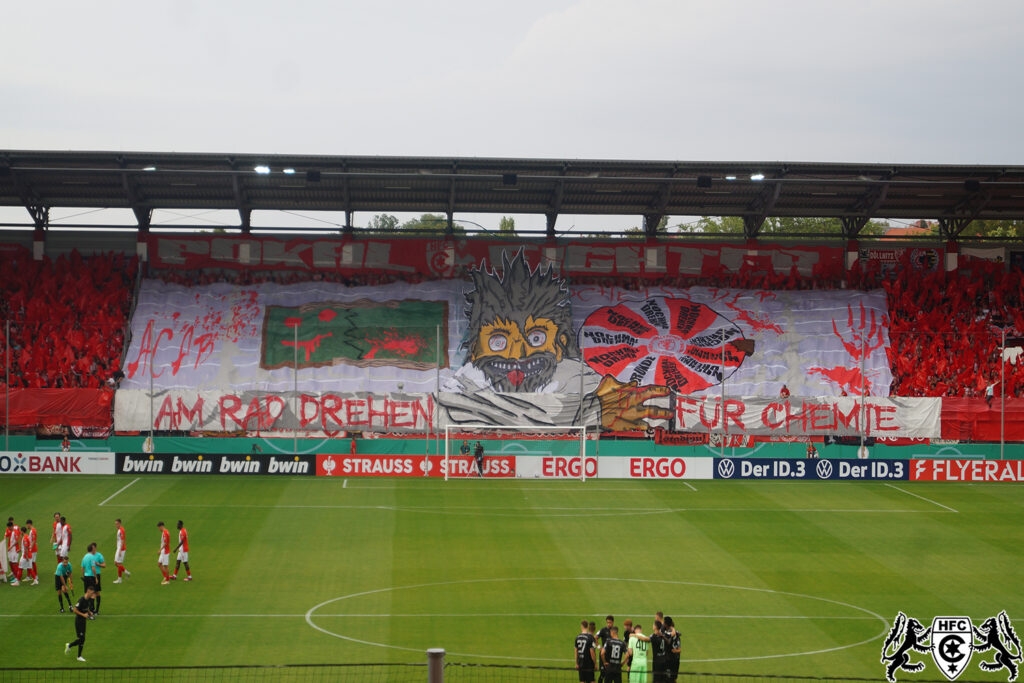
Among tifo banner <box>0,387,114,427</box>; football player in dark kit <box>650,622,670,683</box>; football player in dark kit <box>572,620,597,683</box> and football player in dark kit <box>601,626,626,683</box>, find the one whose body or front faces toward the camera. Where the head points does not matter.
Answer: the tifo banner

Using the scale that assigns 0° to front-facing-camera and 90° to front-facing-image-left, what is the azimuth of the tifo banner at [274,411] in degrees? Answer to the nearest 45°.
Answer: approximately 0°

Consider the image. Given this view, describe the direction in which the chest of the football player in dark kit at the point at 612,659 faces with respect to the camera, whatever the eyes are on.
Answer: away from the camera

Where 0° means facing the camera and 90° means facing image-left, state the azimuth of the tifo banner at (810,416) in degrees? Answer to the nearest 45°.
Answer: approximately 0°

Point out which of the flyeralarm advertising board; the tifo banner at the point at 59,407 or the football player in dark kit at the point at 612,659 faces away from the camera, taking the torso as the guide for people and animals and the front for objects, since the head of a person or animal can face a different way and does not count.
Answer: the football player in dark kit

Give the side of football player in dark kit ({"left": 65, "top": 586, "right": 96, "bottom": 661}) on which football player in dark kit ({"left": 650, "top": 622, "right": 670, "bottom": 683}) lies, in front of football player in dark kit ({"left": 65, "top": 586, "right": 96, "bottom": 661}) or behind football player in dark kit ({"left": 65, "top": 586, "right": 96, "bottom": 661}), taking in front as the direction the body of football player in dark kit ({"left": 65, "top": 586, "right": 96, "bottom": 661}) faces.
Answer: in front

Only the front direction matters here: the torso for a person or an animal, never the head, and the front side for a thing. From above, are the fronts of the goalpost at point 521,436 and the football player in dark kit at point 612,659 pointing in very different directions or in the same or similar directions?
very different directions

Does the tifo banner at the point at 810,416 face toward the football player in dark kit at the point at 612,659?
yes

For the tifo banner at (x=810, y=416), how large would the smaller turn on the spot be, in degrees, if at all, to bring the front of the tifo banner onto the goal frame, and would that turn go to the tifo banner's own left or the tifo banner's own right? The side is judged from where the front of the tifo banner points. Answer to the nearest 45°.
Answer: approximately 45° to the tifo banner's own right
